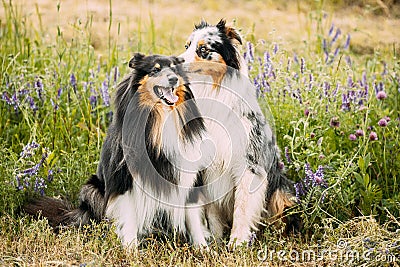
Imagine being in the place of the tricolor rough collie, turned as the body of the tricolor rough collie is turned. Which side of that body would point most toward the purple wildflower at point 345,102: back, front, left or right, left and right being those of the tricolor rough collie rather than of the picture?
left

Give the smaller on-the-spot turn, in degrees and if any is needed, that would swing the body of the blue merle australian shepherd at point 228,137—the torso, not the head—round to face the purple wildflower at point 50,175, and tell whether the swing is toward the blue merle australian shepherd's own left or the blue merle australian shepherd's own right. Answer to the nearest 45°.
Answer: approximately 45° to the blue merle australian shepherd's own right

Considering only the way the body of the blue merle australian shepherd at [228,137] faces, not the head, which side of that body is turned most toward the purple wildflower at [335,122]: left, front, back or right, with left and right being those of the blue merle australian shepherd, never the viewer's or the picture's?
back

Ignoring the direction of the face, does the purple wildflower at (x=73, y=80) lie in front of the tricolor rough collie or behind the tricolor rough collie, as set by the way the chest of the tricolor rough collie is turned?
behind

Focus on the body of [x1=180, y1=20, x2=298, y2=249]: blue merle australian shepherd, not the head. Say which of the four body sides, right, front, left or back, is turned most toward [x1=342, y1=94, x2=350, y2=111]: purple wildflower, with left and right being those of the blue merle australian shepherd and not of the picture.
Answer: back

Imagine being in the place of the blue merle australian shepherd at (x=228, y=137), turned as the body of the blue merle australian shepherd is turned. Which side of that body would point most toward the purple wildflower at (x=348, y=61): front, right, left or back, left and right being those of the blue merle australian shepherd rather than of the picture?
back

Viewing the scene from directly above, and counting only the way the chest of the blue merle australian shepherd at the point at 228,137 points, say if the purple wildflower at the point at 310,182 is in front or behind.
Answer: behind

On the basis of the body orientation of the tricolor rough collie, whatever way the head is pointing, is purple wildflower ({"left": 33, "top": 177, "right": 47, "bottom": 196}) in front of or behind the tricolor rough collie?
behind
